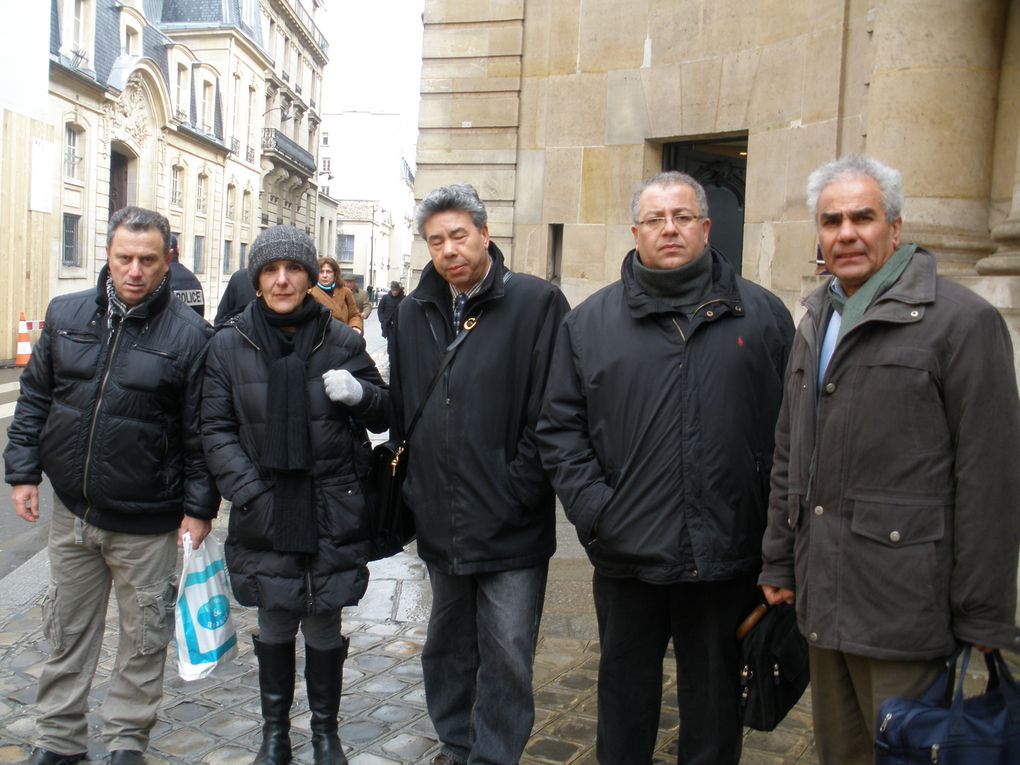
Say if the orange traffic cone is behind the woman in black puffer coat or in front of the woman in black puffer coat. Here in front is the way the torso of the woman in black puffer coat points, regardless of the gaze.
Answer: behind

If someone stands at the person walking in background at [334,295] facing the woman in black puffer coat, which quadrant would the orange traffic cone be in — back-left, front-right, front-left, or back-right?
back-right

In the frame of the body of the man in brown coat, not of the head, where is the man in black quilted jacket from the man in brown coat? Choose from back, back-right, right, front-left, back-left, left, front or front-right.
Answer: front-right

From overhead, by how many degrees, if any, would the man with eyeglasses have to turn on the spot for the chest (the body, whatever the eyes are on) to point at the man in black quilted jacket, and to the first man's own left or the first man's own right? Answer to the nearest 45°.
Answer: approximately 90° to the first man's own right

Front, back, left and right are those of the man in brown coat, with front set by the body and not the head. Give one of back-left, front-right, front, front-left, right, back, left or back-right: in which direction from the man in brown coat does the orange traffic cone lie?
right

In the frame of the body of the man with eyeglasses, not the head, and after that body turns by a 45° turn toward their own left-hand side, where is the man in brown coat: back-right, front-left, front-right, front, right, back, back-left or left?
front

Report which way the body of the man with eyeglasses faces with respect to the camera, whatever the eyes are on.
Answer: toward the camera

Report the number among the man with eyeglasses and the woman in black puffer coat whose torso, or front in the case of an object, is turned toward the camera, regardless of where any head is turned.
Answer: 2

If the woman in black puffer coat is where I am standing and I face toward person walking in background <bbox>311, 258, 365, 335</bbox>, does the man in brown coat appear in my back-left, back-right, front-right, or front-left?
back-right

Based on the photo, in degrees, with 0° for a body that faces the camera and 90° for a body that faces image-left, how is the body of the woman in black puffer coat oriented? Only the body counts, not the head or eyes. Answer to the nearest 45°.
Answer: approximately 0°

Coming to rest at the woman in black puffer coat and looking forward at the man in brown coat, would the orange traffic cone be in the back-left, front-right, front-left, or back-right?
back-left
